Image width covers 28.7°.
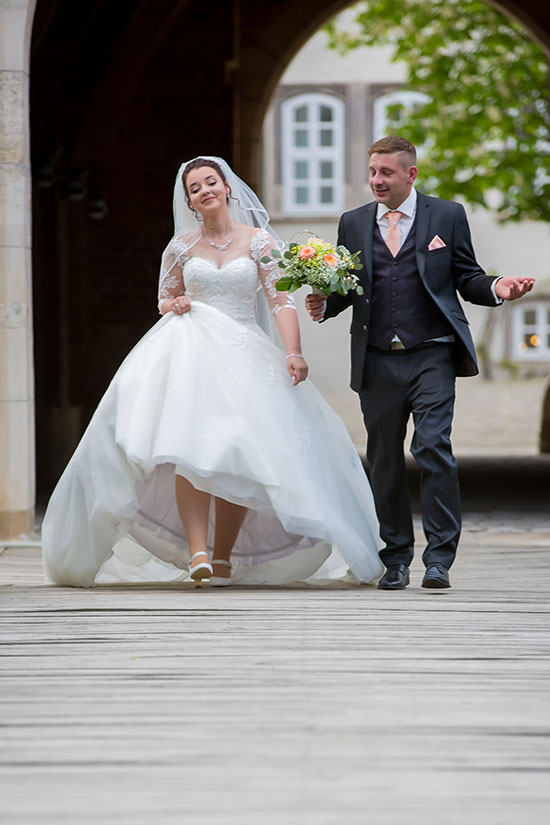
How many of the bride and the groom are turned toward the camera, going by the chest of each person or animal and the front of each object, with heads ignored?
2

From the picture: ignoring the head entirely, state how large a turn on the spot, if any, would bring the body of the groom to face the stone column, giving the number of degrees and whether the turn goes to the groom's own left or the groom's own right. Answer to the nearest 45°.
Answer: approximately 135° to the groom's own right

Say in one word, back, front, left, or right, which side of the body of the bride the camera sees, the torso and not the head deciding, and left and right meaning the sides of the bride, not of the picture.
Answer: front

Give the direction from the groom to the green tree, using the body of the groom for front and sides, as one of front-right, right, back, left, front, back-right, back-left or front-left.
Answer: back

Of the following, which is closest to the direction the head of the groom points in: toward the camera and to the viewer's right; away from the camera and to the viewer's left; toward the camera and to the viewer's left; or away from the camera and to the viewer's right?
toward the camera and to the viewer's left

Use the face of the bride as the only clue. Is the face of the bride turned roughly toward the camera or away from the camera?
toward the camera

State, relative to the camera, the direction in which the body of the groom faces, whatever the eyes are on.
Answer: toward the camera

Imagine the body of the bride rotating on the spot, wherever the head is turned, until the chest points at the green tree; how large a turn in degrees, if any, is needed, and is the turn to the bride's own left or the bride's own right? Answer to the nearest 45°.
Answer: approximately 180°

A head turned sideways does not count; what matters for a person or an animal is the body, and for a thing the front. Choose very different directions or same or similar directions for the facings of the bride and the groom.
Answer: same or similar directions

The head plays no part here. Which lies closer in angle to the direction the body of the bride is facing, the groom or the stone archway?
the groom

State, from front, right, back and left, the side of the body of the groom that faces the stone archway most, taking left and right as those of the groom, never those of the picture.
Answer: back

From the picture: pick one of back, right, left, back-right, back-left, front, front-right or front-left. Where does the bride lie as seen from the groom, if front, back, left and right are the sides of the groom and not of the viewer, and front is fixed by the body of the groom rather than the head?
right
